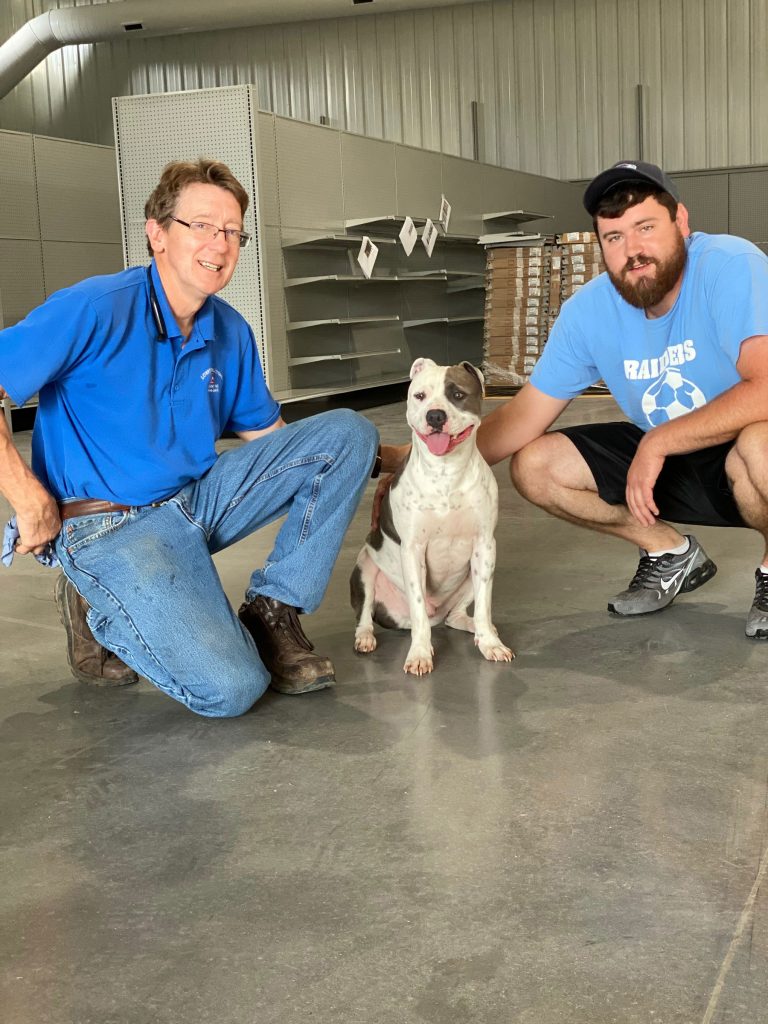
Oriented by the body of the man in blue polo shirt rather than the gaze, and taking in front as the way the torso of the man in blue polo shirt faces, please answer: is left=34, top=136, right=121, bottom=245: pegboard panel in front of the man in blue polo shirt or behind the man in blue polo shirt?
behind

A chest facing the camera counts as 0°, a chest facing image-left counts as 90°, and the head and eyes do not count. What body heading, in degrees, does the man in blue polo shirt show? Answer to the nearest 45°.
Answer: approximately 315°

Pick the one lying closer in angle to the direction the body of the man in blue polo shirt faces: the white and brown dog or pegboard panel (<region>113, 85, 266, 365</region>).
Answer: the white and brown dog

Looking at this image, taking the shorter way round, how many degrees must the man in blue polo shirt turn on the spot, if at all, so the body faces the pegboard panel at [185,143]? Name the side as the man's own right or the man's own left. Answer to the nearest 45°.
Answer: approximately 135° to the man's own left

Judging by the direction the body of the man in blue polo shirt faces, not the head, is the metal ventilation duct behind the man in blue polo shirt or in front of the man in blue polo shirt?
behind

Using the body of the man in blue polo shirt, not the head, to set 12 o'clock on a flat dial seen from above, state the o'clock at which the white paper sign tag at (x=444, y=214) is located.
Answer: The white paper sign tag is roughly at 8 o'clock from the man in blue polo shirt.

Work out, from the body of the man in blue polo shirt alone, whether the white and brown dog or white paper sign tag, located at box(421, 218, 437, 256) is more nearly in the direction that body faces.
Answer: the white and brown dog

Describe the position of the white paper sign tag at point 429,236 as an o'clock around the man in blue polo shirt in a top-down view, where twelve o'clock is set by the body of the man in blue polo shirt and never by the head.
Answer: The white paper sign tag is roughly at 8 o'clock from the man in blue polo shirt.
